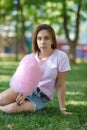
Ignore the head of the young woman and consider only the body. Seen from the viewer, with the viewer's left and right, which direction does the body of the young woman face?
facing the viewer and to the left of the viewer
